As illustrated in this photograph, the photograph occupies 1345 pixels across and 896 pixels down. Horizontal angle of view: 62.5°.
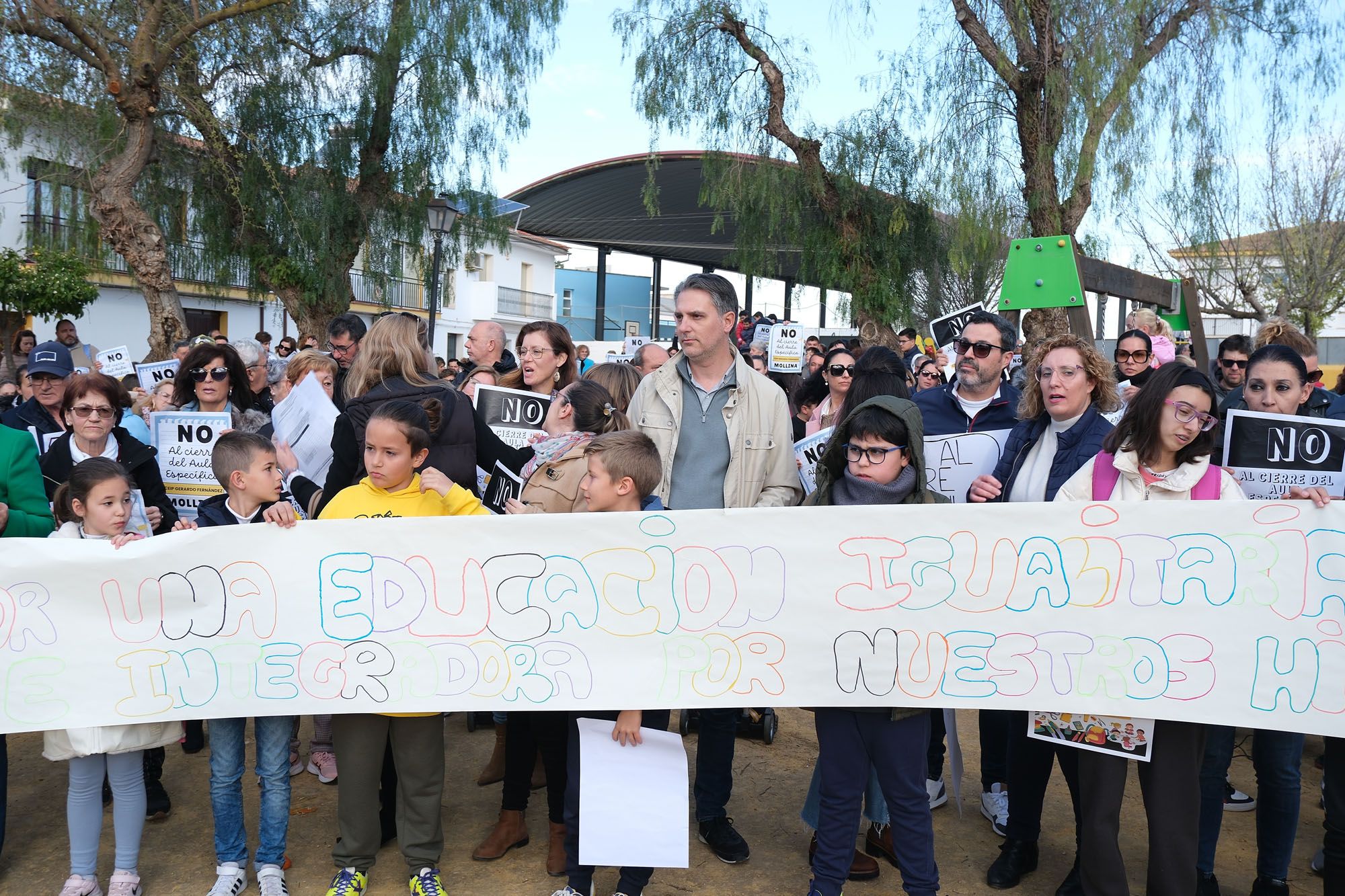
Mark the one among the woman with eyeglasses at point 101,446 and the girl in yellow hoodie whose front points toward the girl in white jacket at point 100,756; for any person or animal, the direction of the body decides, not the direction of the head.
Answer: the woman with eyeglasses

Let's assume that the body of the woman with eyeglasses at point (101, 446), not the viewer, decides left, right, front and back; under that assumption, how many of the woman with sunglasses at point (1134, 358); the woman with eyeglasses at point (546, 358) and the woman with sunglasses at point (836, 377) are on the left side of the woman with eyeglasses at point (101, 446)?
3

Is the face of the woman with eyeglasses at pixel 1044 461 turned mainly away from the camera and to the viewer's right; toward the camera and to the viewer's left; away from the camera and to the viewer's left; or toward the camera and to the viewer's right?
toward the camera and to the viewer's left

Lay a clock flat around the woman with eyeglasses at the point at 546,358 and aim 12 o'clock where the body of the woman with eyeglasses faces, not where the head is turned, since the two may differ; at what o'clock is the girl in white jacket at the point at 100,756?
The girl in white jacket is roughly at 12 o'clock from the woman with eyeglasses.

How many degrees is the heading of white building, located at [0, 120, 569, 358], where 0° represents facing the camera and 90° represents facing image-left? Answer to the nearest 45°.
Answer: approximately 315°

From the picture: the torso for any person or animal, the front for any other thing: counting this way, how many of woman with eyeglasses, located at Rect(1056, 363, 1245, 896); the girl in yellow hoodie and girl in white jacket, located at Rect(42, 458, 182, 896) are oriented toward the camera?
3

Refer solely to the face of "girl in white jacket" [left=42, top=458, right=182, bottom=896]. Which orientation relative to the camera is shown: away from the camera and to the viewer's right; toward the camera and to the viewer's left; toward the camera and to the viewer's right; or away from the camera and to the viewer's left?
toward the camera and to the viewer's right

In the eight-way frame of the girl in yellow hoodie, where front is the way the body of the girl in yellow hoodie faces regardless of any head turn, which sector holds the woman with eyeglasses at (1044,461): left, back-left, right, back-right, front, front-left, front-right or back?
left

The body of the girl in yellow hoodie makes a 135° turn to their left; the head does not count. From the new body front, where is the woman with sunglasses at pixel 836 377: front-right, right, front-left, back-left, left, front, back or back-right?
front

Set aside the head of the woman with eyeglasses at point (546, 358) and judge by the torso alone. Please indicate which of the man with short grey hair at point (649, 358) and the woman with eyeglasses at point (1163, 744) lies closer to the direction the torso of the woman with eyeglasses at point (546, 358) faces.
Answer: the woman with eyeglasses
